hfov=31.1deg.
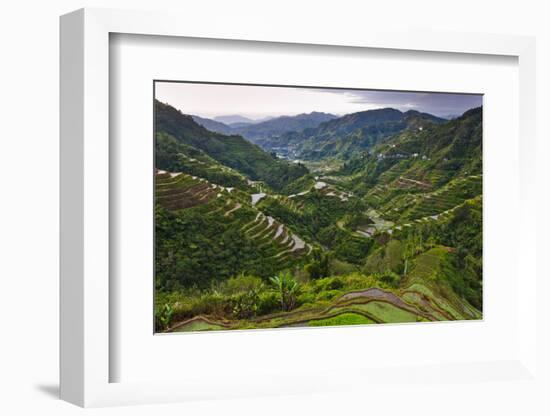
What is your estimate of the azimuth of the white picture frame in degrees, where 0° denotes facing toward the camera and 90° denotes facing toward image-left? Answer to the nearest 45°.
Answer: approximately 315°
